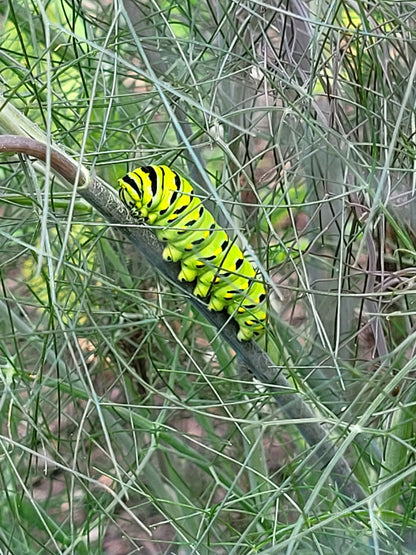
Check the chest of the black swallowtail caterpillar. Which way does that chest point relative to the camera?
to the viewer's left
